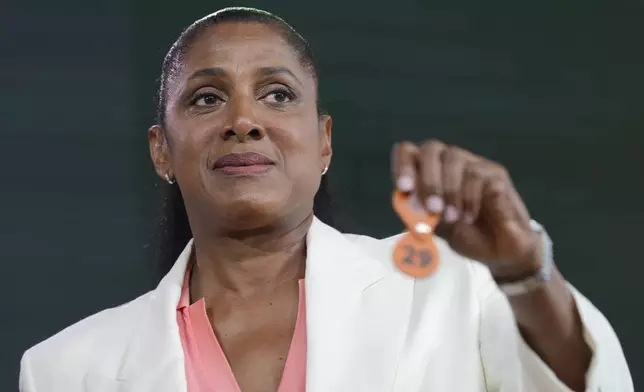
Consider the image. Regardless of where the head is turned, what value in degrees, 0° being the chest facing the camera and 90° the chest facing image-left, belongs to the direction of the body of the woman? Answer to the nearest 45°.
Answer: approximately 0°
